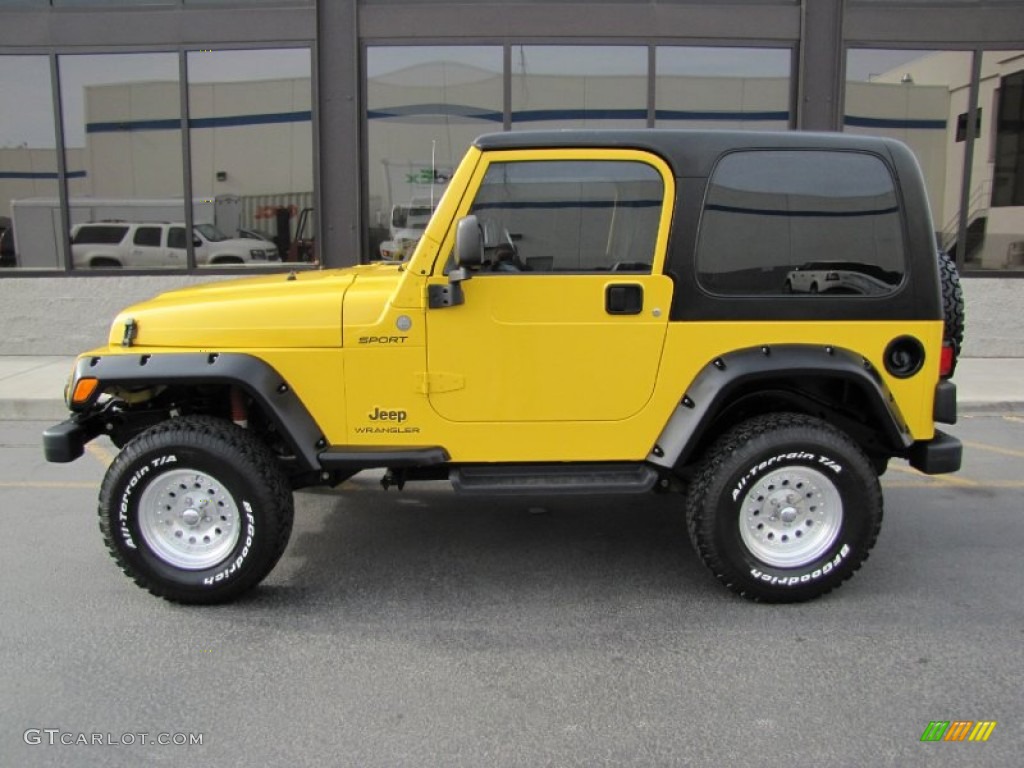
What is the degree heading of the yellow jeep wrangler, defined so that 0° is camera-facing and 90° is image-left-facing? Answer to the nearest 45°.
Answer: approximately 90°
